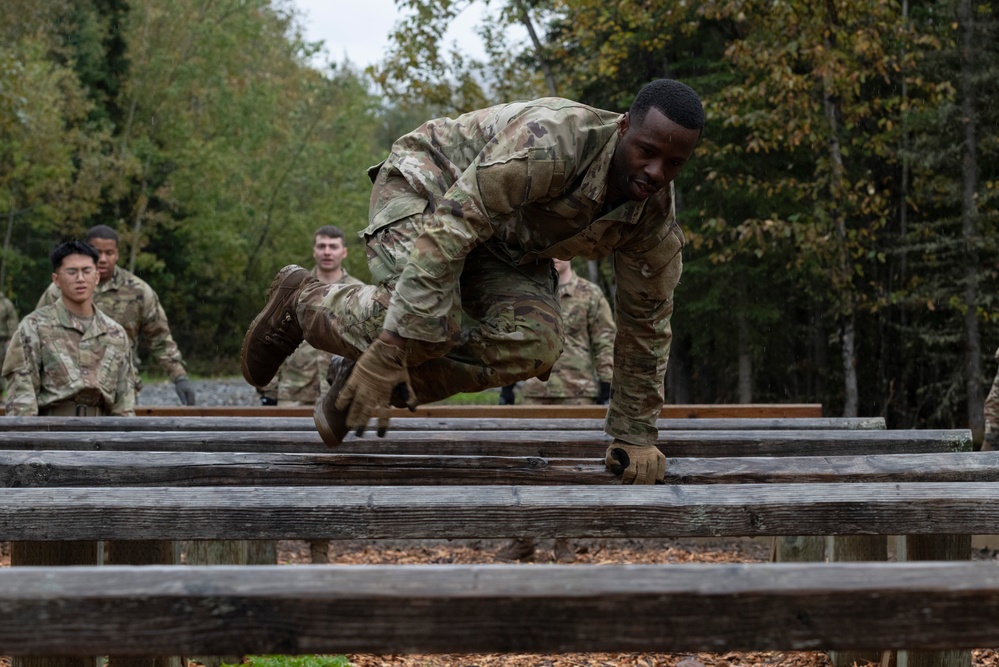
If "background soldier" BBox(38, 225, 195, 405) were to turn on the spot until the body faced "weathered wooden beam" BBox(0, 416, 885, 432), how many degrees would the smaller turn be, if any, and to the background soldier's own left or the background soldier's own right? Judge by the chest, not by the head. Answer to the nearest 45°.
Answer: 0° — they already face it

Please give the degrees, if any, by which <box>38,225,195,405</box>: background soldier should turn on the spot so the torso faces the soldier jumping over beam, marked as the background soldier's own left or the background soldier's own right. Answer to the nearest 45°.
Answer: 0° — they already face them

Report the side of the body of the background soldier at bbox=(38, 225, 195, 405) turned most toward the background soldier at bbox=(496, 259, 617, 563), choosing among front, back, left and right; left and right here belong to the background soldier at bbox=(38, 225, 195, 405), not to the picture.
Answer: left

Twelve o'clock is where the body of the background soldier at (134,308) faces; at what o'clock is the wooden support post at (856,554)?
The wooden support post is roughly at 11 o'clock from the background soldier.

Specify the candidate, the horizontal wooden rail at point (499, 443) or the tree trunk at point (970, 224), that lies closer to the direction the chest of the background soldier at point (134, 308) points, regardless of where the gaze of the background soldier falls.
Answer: the horizontal wooden rail

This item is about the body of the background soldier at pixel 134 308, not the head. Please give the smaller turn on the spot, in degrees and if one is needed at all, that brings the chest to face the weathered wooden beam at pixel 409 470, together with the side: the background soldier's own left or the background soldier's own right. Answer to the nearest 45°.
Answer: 0° — they already face it

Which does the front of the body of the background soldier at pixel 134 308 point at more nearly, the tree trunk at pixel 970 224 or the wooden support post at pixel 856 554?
the wooden support post

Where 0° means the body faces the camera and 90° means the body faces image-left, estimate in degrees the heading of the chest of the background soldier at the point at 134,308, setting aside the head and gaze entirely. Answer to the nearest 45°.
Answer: approximately 0°

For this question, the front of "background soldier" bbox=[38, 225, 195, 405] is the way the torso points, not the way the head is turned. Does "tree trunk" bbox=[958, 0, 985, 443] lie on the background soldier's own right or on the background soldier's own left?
on the background soldier's own left

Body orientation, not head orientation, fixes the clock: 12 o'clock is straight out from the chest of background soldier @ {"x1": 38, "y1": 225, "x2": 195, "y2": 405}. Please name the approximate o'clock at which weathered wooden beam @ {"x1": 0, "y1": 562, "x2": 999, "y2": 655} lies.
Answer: The weathered wooden beam is roughly at 12 o'clock from the background soldier.
